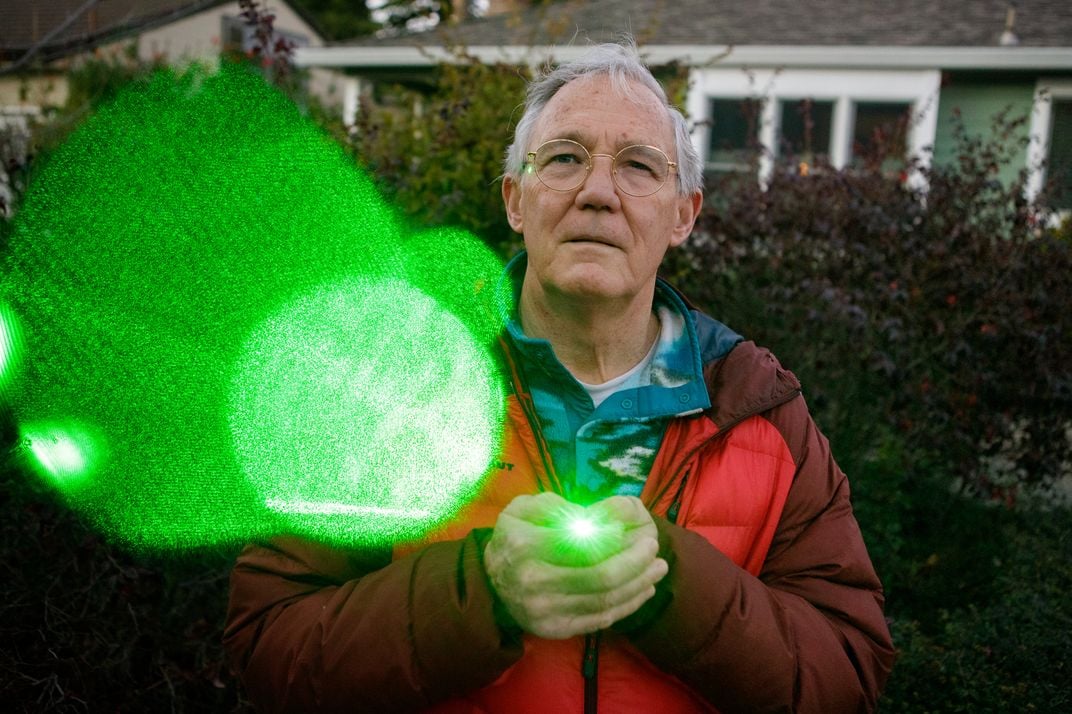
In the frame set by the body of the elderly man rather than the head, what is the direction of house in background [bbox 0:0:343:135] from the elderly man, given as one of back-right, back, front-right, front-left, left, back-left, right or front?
back-right

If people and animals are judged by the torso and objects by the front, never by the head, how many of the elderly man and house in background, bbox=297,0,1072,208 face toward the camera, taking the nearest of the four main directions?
2

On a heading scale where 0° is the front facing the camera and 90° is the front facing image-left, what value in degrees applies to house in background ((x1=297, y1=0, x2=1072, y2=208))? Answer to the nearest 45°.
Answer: approximately 0°

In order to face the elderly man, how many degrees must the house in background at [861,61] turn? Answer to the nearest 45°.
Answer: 0° — it already faces them

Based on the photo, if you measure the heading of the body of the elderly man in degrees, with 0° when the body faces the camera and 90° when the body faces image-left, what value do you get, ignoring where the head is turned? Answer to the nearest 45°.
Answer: approximately 0°

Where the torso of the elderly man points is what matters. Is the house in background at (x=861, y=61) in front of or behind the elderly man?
behind
